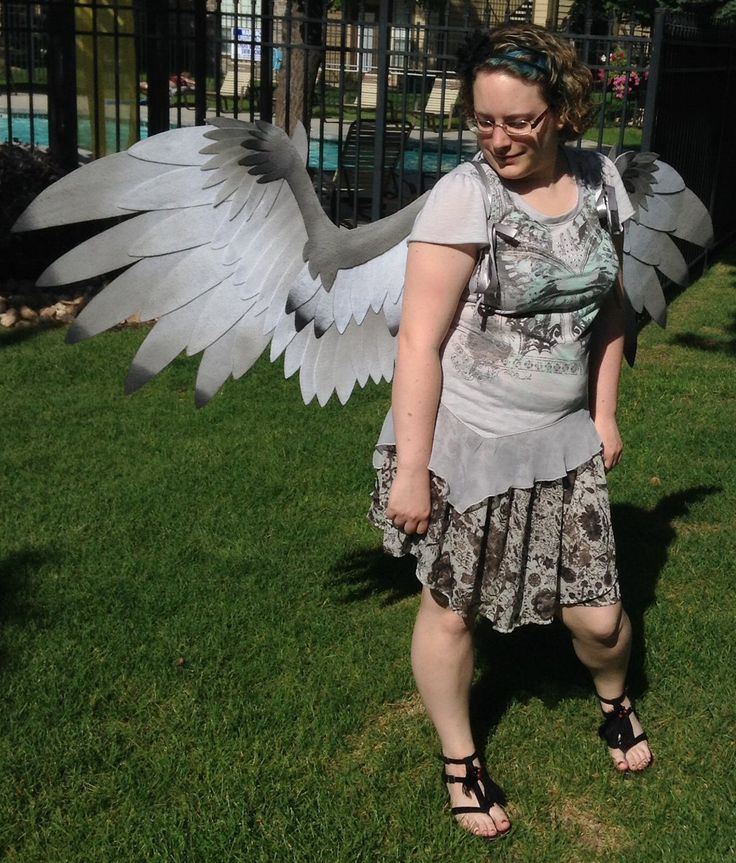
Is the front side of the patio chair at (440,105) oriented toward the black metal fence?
yes

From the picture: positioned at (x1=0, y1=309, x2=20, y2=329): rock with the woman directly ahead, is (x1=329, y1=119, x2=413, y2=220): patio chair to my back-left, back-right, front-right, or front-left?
back-left

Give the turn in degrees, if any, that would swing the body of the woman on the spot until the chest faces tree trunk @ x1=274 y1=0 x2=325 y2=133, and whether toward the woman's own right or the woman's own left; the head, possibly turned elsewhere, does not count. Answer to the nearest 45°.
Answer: approximately 135° to the woman's own left

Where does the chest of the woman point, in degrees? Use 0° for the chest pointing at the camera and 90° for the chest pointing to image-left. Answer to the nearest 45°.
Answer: approximately 315°

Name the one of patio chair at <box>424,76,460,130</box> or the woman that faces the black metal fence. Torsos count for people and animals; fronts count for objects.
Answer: the patio chair

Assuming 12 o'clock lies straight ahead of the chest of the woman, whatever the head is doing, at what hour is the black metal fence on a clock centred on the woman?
The black metal fence is roughly at 7 o'clock from the woman.

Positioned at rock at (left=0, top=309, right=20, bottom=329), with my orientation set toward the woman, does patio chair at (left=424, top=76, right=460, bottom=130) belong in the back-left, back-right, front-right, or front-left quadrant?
back-left

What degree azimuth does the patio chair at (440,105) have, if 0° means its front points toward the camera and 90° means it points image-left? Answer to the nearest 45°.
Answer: approximately 0°
